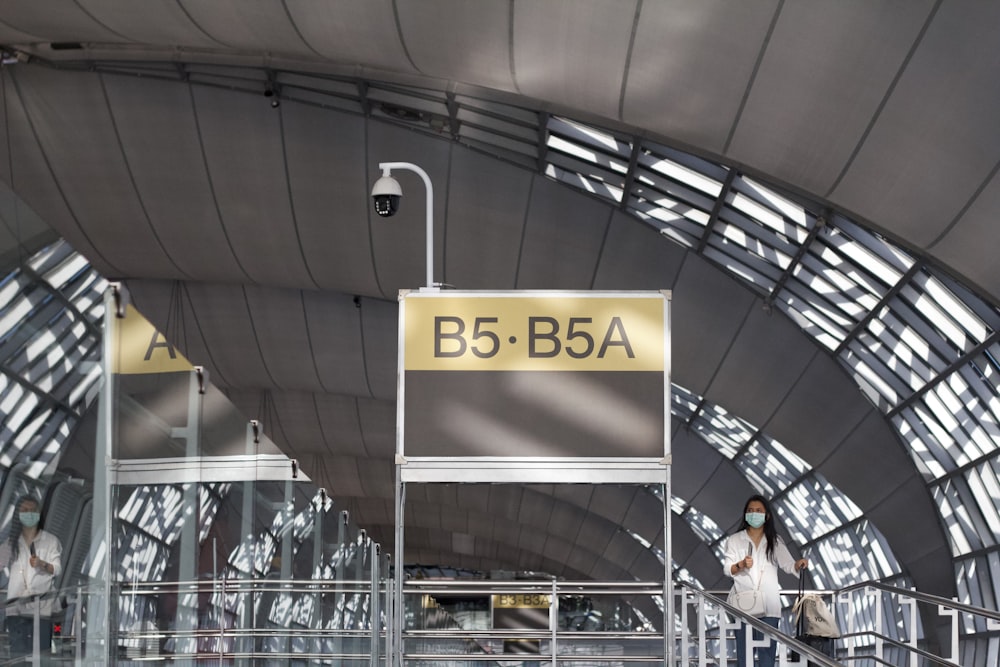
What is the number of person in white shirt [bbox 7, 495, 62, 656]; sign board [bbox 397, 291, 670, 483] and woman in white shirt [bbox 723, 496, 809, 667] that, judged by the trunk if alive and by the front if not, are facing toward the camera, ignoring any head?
3

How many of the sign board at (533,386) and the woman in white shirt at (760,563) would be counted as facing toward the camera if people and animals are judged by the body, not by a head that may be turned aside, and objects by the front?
2

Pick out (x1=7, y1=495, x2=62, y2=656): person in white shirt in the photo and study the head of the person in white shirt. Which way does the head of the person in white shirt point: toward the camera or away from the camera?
toward the camera

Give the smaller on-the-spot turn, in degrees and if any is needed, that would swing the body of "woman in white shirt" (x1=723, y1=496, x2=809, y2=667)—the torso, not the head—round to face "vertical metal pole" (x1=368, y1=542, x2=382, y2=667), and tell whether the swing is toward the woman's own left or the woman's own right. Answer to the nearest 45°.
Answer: approximately 135° to the woman's own right

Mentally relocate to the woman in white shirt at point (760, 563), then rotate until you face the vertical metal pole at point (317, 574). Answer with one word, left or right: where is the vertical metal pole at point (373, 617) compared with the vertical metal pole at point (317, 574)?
right

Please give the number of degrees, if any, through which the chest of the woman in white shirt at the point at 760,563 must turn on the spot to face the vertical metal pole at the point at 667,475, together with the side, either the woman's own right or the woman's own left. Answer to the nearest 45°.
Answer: approximately 90° to the woman's own right

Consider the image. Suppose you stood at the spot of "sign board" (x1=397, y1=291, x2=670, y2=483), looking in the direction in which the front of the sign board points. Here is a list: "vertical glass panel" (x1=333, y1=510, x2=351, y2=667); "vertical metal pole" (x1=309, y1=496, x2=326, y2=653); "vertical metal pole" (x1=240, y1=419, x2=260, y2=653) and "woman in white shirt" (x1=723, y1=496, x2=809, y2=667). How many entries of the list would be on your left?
1

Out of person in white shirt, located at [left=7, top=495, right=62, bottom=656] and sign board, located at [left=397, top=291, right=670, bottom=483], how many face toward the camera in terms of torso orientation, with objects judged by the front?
2

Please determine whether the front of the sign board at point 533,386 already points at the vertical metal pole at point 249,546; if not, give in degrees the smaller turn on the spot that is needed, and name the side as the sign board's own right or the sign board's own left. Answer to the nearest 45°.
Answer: approximately 45° to the sign board's own right

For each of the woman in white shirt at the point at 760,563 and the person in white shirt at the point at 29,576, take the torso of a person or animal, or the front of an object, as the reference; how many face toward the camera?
2

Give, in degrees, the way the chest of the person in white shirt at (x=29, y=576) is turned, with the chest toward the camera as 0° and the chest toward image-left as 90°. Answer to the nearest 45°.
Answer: approximately 0°

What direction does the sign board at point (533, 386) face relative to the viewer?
toward the camera
